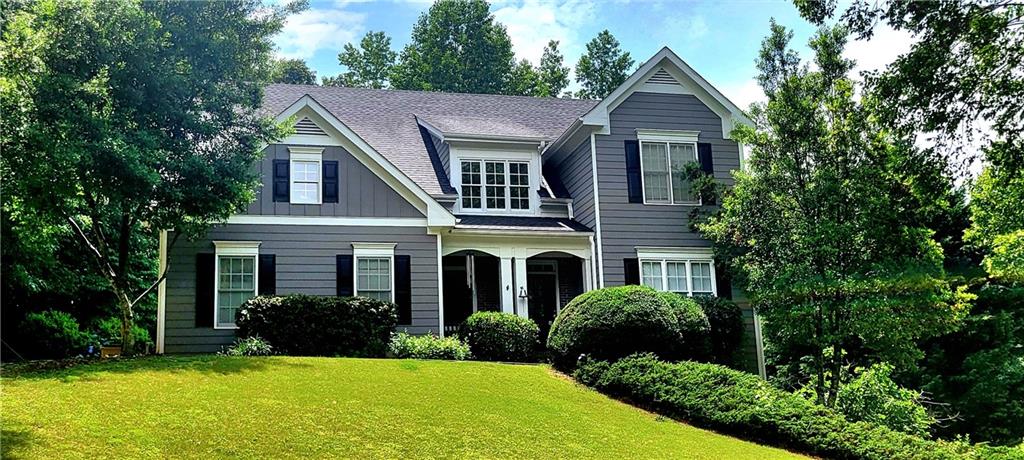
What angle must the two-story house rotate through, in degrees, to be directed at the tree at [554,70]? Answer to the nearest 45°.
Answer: approximately 180°

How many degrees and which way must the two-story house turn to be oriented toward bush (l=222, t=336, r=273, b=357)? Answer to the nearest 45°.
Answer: approximately 45° to its right

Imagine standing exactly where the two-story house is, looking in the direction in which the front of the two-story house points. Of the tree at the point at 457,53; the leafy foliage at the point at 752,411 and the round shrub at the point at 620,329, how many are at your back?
1

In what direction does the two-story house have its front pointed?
toward the camera

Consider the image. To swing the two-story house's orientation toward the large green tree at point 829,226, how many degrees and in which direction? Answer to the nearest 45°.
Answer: approximately 45° to its left

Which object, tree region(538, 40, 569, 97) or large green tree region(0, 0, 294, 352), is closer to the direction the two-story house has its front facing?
the large green tree

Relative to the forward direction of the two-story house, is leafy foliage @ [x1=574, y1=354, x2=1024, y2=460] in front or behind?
in front

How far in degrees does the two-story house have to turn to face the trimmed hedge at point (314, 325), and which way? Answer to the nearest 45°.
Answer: approximately 45° to its right

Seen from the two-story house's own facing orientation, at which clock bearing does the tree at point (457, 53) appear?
The tree is roughly at 6 o'clock from the two-story house.
